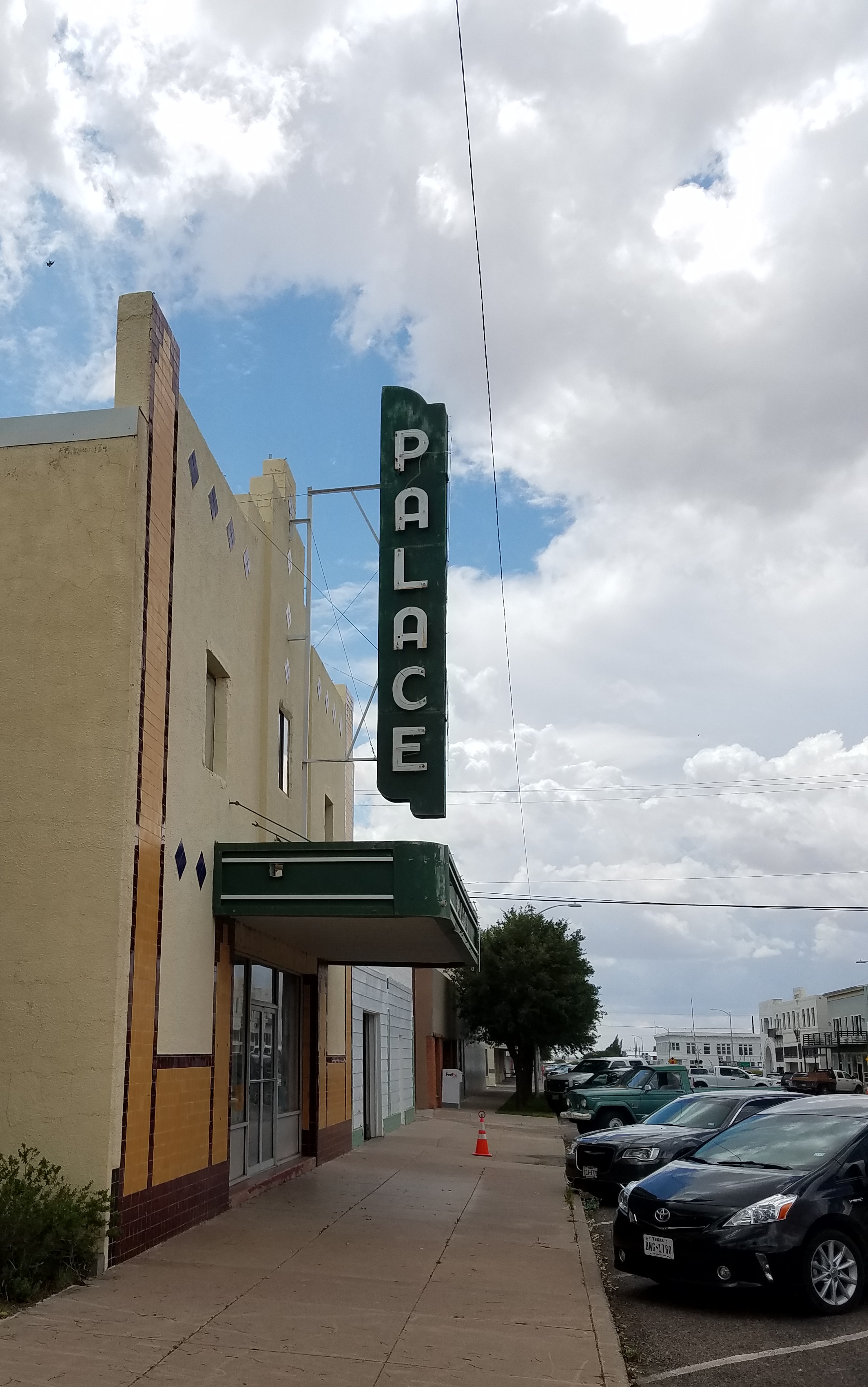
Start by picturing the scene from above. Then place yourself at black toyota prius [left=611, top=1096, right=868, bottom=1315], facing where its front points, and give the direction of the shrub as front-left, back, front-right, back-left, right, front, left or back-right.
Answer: front-right

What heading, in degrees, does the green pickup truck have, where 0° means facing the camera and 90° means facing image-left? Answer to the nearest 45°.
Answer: approximately 45°

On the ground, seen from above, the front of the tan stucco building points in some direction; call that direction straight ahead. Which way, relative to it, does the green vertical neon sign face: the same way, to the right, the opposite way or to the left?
to the right

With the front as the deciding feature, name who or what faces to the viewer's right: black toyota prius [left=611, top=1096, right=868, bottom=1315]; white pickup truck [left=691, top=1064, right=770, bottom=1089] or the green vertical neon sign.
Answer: the white pickup truck

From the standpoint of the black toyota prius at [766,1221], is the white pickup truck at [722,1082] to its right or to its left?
on its right

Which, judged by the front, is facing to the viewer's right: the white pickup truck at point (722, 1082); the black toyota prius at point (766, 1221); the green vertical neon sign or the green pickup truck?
the white pickup truck

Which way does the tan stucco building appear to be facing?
to the viewer's right

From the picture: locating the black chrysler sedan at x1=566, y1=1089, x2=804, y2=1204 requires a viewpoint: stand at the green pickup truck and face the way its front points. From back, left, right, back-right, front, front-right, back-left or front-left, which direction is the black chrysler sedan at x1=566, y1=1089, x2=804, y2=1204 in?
front-left
